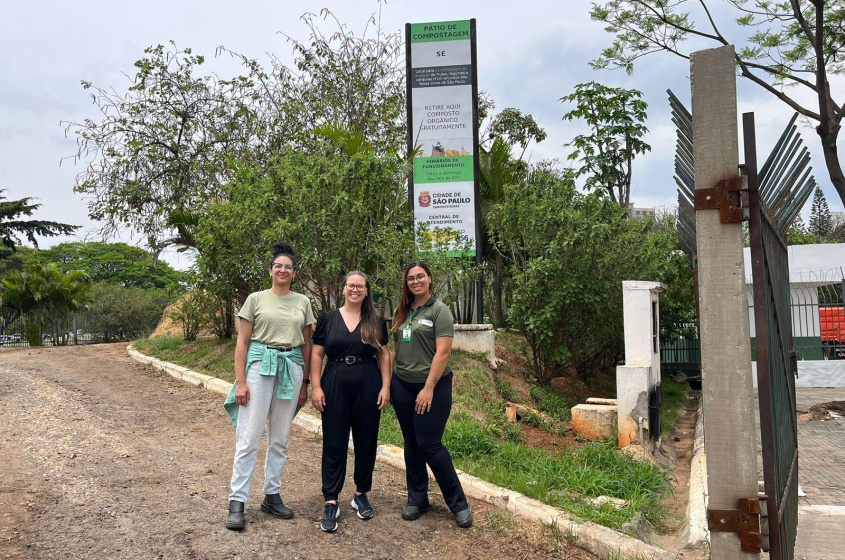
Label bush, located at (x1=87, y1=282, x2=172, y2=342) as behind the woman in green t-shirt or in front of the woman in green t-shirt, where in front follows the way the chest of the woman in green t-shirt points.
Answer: behind

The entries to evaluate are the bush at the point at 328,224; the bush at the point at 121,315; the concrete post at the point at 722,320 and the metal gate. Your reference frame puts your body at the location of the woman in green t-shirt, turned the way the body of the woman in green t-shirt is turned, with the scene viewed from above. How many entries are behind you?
2

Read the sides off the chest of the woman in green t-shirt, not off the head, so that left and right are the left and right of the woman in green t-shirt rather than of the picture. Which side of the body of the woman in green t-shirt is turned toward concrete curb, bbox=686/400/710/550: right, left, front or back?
left

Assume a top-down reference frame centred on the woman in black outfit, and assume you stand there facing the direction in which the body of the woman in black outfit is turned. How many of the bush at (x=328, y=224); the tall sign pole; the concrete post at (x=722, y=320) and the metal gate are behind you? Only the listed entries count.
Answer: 2

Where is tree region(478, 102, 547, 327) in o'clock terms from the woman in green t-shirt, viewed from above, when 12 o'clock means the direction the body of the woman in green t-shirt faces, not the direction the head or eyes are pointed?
The tree is roughly at 7 o'clock from the woman in green t-shirt.

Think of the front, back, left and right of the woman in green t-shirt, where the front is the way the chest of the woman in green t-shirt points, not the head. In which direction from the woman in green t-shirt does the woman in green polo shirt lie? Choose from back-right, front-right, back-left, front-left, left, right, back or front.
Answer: left

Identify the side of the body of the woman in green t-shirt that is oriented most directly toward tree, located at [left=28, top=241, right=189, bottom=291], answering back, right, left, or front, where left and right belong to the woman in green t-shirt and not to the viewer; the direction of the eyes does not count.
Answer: back

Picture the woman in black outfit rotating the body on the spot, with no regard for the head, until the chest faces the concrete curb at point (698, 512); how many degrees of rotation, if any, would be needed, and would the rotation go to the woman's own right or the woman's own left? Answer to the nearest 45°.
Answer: approximately 90° to the woman's own left

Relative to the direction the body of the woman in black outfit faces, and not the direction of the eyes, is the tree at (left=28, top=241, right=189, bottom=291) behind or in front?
behind

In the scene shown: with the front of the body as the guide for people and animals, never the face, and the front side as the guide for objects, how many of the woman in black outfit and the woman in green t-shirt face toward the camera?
2

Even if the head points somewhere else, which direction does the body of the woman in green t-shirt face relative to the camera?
toward the camera

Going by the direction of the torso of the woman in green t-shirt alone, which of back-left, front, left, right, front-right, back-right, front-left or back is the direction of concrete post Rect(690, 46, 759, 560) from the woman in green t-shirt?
front-left
